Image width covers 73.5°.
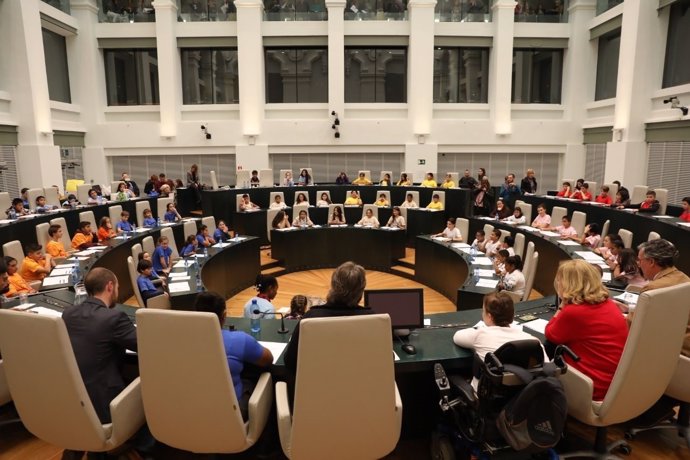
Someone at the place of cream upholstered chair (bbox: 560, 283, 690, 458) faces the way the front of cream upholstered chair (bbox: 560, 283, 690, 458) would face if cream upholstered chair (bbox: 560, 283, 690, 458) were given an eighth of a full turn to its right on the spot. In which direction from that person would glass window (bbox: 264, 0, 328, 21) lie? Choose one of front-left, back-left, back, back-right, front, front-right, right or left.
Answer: front-left

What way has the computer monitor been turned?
toward the camera

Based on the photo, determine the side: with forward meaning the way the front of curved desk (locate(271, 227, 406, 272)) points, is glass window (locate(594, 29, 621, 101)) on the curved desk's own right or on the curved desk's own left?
on the curved desk's own left

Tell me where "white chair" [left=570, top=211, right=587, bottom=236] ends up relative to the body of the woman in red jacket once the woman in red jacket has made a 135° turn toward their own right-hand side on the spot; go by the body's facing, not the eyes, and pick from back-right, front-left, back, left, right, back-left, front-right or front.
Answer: left

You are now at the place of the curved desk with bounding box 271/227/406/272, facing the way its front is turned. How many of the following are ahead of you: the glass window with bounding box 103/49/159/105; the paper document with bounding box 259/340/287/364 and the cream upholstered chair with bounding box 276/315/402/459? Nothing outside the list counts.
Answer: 2

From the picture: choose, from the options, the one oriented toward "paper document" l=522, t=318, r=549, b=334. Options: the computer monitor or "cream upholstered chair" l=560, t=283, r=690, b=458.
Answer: the cream upholstered chair

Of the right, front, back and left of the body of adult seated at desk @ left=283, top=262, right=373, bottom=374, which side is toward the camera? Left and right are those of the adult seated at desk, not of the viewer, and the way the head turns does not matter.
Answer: back

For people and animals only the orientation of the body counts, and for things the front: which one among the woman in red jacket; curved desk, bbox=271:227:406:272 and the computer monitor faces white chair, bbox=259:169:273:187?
the woman in red jacket

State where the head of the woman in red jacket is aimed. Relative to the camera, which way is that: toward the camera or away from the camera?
away from the camera

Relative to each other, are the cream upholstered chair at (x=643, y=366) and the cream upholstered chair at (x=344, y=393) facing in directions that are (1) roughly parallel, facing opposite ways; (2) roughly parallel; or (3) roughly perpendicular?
roughly parallel

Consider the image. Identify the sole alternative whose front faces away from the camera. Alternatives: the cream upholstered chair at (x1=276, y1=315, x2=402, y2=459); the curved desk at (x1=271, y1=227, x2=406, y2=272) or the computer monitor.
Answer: the cream upholstered chair

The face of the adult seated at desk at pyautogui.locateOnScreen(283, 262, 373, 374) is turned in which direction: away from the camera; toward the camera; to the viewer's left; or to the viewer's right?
away from the camera

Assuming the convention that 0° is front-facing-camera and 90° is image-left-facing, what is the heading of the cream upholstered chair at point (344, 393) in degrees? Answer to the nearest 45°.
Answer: approximately 180°

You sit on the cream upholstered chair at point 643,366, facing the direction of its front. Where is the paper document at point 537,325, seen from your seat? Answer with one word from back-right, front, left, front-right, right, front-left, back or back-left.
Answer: front

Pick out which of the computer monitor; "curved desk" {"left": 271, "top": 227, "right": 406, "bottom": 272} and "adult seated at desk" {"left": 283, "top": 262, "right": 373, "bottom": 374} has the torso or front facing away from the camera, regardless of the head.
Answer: the adult seated at desk

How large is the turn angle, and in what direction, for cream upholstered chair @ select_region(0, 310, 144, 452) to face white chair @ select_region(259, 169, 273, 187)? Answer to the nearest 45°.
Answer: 0° — it already faces it

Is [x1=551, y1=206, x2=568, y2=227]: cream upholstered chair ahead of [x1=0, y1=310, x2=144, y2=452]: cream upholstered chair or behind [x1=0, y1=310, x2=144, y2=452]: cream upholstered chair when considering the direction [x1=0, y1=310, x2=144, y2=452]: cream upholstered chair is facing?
ahead
